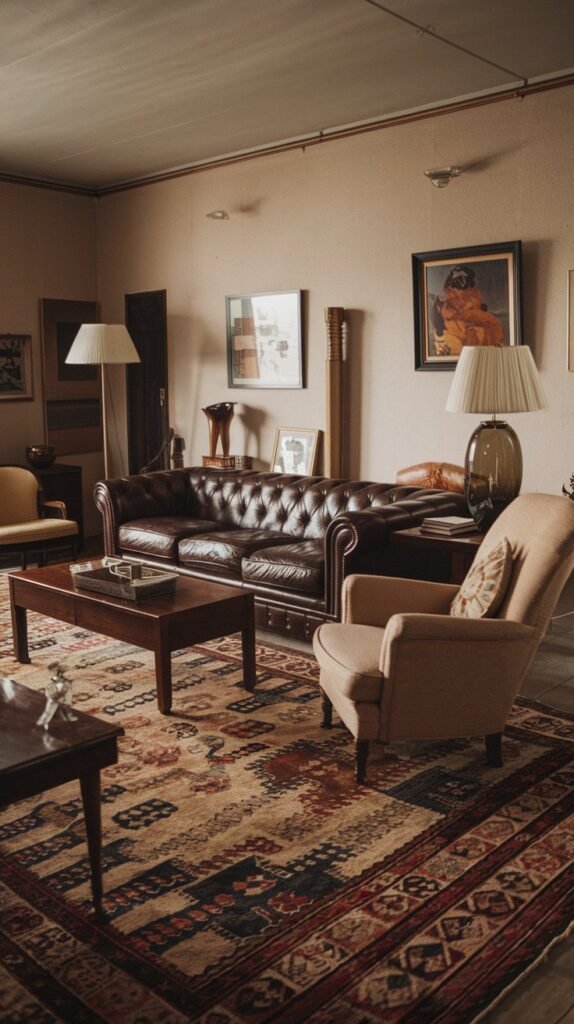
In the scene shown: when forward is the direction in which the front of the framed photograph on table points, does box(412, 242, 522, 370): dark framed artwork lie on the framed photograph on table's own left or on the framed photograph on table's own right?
on the framed photograph on table's own left

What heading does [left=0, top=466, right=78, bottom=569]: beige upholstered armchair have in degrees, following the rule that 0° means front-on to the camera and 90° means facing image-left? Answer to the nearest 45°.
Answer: approximately 315°

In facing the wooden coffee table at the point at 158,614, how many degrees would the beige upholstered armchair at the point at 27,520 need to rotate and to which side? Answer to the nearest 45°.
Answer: approximately 45° to its right

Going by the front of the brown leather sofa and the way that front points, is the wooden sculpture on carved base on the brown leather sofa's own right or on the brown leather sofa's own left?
on the brown leather sofa's own right

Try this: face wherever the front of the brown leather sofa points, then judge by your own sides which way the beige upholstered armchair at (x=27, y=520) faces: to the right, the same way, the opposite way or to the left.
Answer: to the left
